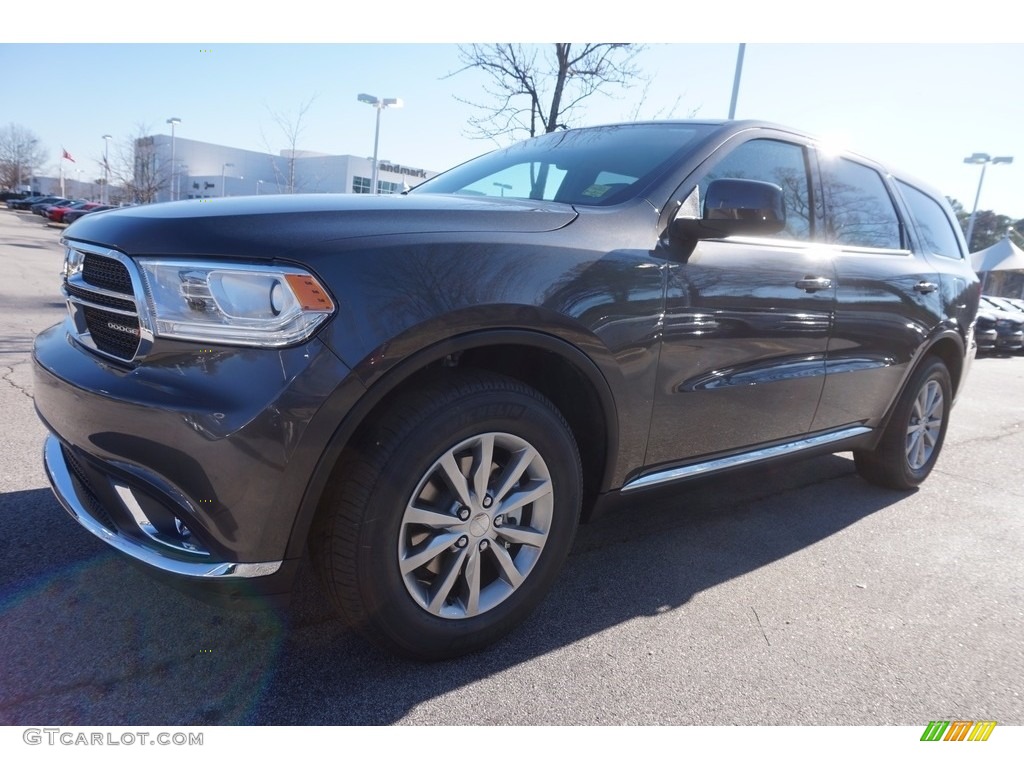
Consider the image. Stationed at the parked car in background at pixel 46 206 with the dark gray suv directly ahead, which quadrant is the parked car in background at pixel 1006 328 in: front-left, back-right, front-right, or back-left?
front-left

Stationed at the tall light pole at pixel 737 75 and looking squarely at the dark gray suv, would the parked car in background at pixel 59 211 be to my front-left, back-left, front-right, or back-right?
back-right

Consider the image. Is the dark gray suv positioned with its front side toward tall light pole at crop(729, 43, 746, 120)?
no

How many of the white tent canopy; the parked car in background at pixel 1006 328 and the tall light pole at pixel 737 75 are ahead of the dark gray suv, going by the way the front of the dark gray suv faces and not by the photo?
0

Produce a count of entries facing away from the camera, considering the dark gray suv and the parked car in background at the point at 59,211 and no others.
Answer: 0

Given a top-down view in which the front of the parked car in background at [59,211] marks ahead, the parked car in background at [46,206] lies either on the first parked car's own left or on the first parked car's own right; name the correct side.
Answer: on the first parked car's own right

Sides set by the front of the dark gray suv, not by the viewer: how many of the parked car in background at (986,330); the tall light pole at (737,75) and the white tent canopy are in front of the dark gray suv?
0

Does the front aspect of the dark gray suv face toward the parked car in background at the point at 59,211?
no

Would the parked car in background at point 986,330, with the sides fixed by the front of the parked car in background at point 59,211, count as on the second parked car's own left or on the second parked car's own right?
on the second parked car's own left

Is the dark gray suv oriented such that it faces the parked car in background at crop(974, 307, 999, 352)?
no

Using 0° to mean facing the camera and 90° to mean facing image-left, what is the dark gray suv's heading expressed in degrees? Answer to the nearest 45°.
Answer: approximately 45°
